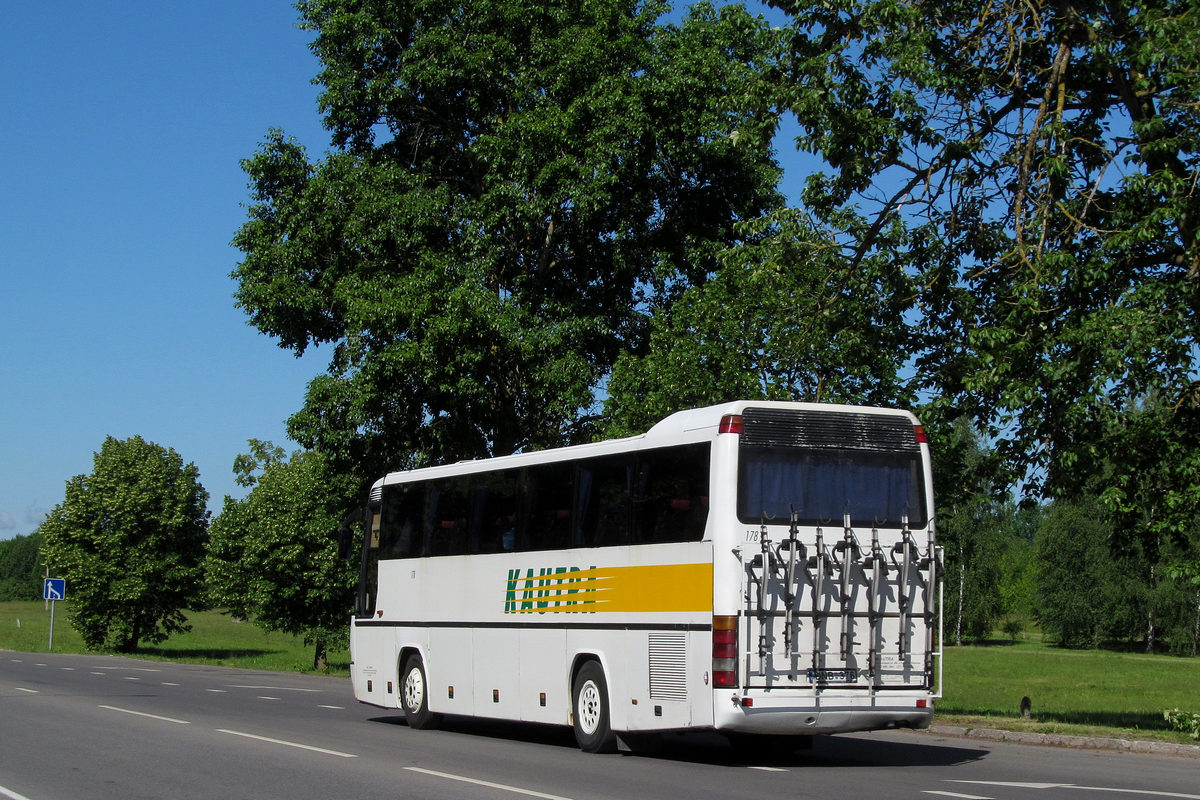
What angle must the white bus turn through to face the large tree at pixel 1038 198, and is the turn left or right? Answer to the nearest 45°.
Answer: approximately 90° to its right

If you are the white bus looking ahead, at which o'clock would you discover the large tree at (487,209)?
The large tree is roughly at 1 o'clock from the white bus.

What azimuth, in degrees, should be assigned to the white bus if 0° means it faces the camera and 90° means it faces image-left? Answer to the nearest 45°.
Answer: approximately 135°
